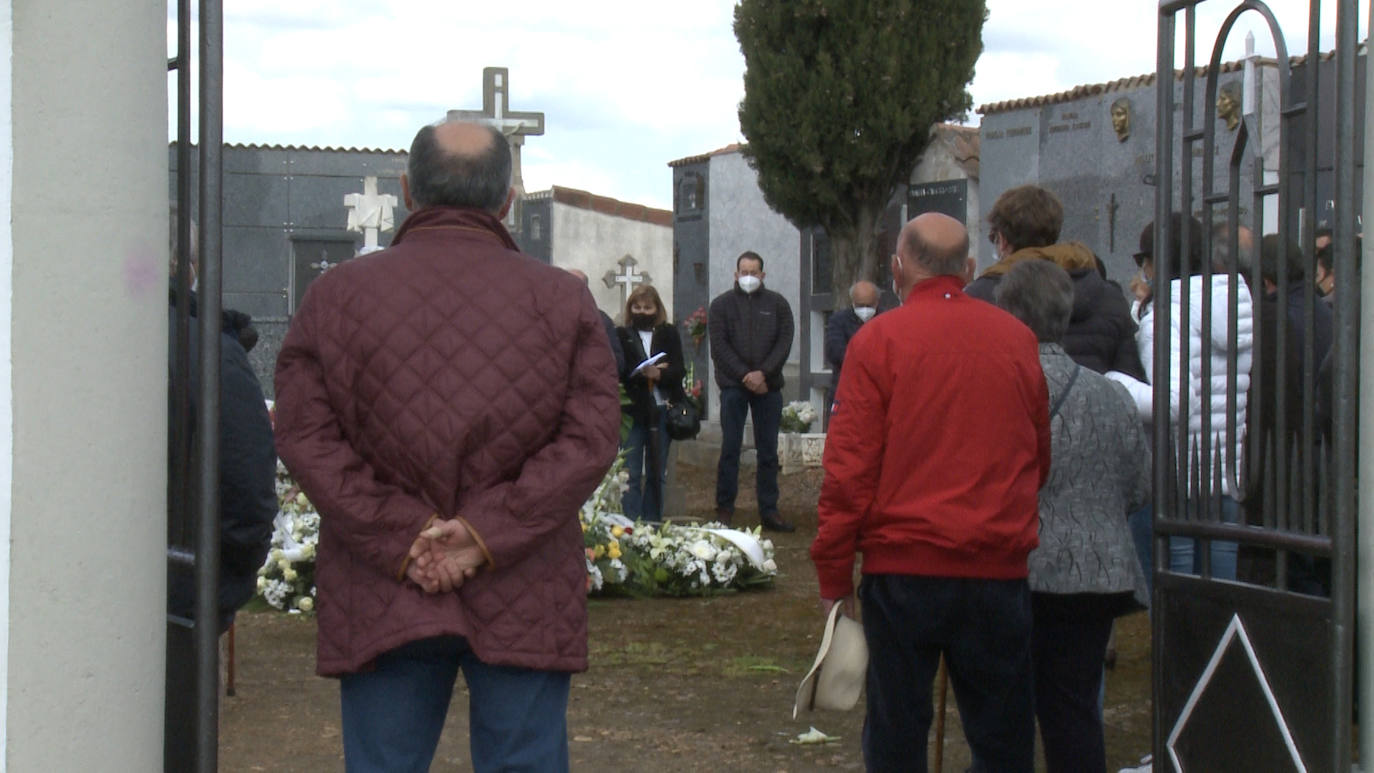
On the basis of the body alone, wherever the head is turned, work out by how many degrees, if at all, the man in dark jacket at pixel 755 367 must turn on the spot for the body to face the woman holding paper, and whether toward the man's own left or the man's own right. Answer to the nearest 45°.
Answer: approximately 45° to the man's own right

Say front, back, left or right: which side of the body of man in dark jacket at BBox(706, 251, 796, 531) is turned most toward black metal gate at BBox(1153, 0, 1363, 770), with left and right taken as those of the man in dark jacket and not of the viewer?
front

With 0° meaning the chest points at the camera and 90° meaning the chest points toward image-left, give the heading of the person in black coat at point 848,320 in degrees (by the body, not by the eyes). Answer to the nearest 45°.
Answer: approximately 0°

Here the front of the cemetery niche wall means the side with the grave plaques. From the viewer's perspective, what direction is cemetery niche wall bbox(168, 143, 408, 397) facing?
toward the camera

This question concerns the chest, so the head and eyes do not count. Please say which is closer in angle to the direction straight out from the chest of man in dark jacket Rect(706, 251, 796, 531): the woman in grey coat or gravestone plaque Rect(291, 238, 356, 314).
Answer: the woman in grey coat

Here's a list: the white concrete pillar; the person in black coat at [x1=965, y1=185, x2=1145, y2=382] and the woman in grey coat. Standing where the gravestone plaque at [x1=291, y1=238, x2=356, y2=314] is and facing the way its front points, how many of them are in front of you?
3

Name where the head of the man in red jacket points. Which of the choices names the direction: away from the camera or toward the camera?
away from the camera

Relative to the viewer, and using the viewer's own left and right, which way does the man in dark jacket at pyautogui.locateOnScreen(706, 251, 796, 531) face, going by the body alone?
facing the viewer

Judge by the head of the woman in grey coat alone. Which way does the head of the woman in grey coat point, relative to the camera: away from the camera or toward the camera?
away from the camera

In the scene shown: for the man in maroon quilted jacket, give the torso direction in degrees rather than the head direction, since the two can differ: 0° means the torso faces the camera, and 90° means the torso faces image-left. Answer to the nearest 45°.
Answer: approximately 180°

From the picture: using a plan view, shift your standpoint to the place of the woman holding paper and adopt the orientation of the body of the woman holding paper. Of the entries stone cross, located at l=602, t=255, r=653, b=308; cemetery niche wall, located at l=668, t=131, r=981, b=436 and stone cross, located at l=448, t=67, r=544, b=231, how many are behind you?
3

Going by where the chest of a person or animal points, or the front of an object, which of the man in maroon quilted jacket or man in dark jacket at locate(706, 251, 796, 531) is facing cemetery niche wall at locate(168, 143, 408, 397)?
the man in maroon quilted jacket
